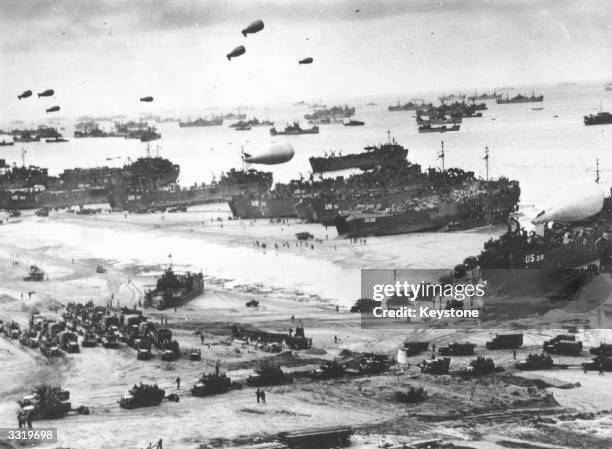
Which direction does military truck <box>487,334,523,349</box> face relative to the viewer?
to the viewer's left

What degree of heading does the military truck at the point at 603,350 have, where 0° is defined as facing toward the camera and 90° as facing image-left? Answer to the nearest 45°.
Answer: approximately 90°

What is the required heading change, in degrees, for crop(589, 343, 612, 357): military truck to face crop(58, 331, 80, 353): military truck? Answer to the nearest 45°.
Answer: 0° — it already faces it

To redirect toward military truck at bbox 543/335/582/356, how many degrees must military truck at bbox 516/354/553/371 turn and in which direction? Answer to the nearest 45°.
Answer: approximately 135° to its right

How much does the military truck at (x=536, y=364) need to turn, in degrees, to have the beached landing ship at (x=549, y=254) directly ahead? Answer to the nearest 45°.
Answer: approximately 90° to its right

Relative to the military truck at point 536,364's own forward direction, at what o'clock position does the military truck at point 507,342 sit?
the military truck at point 507,342 is roughly at 2 o'clock from the military truck at point 536,364.

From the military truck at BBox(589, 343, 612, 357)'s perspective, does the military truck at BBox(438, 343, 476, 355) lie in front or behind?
in front

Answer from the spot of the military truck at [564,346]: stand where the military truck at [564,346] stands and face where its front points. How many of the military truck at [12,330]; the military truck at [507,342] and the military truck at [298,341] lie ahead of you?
3

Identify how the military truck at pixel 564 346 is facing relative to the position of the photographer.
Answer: facing to the left of the viewer

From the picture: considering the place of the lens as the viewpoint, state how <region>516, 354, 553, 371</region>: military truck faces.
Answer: facing to the left of the viewer
